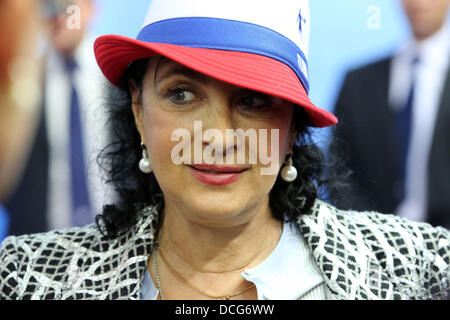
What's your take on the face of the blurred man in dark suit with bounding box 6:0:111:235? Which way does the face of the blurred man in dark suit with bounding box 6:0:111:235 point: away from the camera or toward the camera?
toward the camera

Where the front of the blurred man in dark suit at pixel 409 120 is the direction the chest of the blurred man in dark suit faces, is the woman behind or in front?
in front

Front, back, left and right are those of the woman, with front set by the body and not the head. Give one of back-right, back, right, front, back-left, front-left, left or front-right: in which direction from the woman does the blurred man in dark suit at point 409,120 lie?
back-left

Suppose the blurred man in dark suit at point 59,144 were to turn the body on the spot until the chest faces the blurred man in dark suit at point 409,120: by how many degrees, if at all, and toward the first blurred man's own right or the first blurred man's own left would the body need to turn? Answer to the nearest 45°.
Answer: approximately 90° to the first blurred man's own left

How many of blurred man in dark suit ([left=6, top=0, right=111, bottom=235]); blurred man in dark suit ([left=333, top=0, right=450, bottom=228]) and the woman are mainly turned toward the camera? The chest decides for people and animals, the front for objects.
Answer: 3

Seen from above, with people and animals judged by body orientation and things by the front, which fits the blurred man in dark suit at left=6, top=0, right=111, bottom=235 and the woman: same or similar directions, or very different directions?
same or similar directions

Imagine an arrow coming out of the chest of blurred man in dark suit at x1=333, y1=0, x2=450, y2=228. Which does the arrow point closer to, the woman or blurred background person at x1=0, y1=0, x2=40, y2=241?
the woman

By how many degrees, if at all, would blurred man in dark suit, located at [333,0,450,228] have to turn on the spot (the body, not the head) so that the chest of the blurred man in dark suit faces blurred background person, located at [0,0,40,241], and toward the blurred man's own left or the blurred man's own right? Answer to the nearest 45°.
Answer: approximately 90° to the blurred man's own right

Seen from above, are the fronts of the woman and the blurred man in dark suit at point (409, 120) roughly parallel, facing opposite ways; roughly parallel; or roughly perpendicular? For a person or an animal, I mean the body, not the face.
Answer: roughly parallel

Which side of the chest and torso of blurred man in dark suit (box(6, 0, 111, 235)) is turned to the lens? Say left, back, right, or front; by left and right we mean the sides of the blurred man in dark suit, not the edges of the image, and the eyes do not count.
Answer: front

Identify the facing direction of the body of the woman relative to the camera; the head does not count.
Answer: toward the camera

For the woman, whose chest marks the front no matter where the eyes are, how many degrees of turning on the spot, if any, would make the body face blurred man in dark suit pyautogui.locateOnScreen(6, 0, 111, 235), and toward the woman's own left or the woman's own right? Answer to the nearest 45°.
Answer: approximately 135° to the woman's own right

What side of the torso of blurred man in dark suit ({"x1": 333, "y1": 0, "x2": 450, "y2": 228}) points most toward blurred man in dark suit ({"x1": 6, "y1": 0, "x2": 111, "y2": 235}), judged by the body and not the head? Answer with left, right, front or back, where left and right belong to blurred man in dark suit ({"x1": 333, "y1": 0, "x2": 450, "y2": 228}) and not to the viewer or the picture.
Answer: right

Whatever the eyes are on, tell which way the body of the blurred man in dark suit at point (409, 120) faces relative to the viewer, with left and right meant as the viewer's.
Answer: facing the viewer
